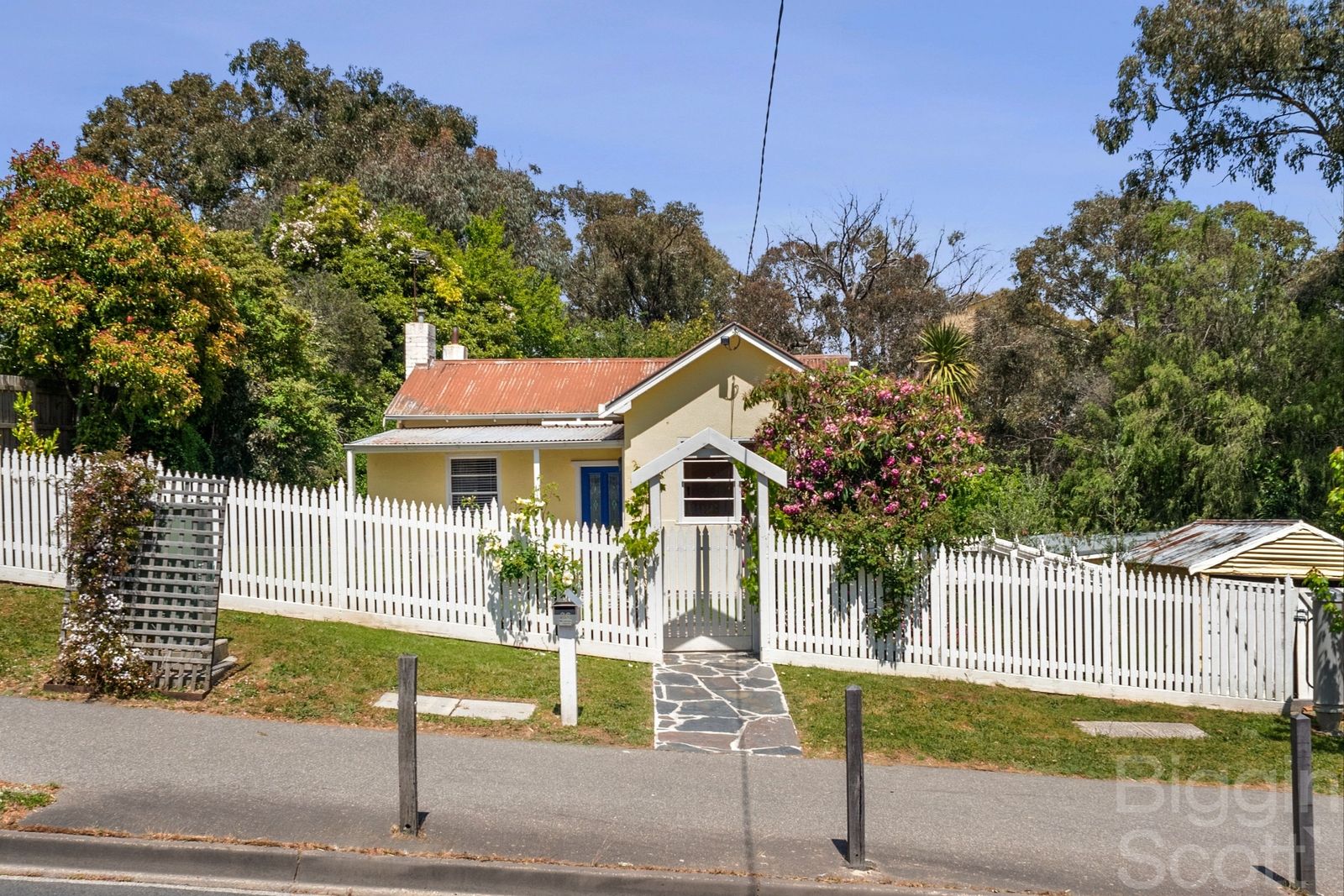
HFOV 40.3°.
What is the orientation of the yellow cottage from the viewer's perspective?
toward the camera

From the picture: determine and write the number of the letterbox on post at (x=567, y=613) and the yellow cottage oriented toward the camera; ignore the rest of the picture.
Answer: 2

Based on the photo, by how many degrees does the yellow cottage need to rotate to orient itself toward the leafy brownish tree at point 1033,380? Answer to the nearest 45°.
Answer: approximately 135° to its left

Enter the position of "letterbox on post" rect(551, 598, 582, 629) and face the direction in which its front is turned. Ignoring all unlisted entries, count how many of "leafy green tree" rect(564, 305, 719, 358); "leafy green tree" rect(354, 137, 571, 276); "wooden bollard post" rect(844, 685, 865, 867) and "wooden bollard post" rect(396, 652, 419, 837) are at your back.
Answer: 2

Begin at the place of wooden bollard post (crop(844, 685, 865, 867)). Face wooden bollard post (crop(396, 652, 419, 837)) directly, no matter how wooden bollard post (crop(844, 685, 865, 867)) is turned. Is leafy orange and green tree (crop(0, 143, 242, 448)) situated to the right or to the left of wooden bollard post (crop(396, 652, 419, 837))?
right

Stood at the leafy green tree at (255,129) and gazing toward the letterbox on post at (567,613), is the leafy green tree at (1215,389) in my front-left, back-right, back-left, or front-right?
front-left

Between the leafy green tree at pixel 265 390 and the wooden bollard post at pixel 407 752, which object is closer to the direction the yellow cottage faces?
the wooden bollard post

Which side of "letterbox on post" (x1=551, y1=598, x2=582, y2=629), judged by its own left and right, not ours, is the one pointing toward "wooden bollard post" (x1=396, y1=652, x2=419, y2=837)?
front

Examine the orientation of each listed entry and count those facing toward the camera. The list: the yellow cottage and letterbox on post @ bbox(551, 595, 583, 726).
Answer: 2

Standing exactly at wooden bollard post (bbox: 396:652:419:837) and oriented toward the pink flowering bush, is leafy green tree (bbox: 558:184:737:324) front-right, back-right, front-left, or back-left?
front-left

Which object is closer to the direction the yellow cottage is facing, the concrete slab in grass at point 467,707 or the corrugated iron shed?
the concrete slab in grass

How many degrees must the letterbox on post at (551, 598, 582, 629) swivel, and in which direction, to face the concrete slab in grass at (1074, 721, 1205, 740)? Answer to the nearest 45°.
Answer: approximately 90° to its left

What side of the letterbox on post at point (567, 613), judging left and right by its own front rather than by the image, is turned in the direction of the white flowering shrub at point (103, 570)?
right

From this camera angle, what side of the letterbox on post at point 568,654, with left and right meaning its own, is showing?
front

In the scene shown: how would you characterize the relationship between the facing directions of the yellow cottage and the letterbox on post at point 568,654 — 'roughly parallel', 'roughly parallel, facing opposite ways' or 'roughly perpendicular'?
roughly parallel

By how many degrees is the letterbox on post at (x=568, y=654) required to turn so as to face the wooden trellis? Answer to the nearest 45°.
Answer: approximately 90° to its right

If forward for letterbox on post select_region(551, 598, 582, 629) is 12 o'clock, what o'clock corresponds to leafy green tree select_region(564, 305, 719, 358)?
The leafy green tree is roughly at 6 o'clock from the letterbox on post.

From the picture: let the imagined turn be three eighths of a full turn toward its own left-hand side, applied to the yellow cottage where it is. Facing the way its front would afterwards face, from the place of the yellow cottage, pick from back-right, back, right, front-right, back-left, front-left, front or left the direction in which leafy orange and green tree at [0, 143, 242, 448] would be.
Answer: back

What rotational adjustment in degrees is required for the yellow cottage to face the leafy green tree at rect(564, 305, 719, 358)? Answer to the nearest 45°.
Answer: approximately 180°
